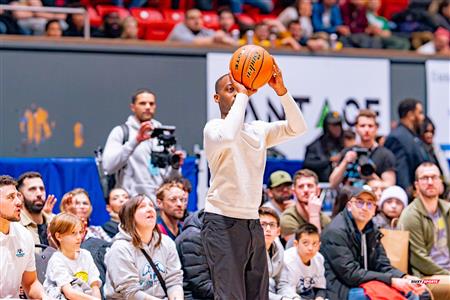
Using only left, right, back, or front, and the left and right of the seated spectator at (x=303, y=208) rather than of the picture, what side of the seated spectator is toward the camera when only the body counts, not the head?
front

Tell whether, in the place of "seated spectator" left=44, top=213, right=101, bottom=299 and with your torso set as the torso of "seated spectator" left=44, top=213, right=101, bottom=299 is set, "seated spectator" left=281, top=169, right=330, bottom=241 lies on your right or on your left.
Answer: on your left

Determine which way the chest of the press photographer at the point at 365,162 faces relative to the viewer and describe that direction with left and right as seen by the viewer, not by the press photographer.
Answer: facing the viewer

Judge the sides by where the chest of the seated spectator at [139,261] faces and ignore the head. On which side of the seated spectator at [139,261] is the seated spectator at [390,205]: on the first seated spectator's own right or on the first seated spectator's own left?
on the first seated spectator's own left

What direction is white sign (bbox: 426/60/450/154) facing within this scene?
toward the camera

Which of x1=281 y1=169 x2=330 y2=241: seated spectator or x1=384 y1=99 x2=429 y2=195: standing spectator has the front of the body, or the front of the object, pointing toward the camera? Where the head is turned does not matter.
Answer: the seated spectator

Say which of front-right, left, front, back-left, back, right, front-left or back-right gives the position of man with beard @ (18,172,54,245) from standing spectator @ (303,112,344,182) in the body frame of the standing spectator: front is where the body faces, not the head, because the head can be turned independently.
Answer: right

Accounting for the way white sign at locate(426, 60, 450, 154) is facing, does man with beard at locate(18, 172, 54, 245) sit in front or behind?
in front

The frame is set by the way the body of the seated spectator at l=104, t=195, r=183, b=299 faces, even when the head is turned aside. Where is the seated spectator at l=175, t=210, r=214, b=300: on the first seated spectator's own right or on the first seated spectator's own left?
on the first seated spectator's own left

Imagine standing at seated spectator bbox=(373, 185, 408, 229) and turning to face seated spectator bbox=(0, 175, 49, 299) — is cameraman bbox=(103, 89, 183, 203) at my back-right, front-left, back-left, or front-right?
front-right

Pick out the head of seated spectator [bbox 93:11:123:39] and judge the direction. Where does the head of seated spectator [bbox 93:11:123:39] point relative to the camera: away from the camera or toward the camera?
toward the camera

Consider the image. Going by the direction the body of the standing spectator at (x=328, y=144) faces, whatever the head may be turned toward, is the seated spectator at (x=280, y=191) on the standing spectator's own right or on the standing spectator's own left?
on the standing spectator's own right
